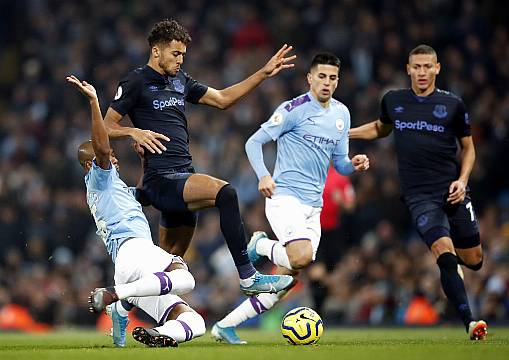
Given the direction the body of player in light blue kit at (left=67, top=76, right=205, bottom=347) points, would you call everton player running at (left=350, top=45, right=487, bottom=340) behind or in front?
in front

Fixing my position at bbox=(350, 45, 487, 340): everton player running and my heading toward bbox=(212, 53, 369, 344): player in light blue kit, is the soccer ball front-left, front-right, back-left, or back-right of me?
front-left

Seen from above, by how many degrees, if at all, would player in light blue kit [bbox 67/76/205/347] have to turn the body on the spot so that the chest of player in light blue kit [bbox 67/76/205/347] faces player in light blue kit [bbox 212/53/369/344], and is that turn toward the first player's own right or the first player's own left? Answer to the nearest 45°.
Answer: approximately 45° to the first player's own left

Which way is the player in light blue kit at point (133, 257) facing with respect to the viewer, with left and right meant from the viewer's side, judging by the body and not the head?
facing to the right of the viewer

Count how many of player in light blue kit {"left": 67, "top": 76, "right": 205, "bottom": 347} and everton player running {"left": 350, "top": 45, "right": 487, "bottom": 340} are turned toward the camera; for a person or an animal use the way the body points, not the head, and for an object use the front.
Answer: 1

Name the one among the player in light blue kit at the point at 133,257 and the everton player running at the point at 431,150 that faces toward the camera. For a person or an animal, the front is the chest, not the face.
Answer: the everton player running

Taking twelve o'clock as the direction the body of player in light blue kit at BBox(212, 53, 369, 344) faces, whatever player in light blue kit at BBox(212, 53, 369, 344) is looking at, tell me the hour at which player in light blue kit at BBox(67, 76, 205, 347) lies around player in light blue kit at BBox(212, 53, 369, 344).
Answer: player in light blue kit at BBox(67, 76, 205, 347) is roughly at 3 o'clock from player in light blue kit at BBox(212, 53, 369, 344).

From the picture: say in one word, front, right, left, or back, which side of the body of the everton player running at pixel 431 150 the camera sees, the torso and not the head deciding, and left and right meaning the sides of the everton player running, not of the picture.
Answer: front

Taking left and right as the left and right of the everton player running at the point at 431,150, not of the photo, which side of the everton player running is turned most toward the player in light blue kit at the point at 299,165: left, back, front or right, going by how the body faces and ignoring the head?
right

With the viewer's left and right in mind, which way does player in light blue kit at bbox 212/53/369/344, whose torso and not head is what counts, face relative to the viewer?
facing the viewer and to the right of the viewer
